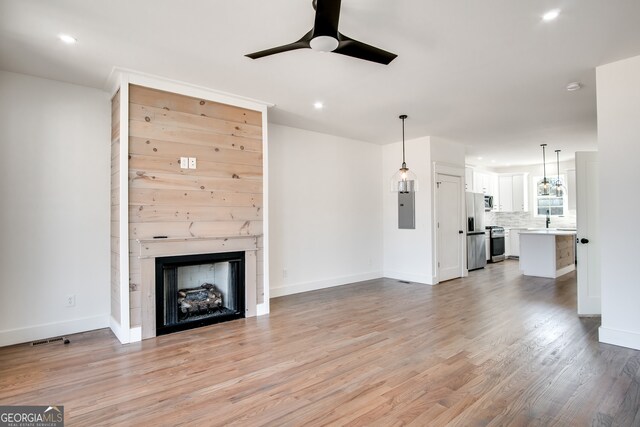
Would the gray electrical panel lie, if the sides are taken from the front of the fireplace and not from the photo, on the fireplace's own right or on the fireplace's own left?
on the fireplace's own left

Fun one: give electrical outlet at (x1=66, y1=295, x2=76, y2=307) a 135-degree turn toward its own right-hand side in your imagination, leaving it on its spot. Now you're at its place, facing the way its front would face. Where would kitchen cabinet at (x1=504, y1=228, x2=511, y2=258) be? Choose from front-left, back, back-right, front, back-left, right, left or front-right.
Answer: back-right

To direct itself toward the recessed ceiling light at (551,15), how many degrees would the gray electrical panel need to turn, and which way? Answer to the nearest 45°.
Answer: approximately 45° to its left

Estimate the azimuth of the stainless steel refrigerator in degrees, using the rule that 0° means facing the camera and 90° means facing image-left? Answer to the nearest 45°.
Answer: approximately 315°

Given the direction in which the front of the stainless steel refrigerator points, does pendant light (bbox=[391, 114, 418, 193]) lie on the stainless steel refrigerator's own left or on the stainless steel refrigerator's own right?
on the stainless steel refrigerator's own right

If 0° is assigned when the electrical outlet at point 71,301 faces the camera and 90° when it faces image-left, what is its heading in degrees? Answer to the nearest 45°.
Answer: approximately 0°

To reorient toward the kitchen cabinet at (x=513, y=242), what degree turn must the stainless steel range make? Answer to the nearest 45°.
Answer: approximately 90° to its left

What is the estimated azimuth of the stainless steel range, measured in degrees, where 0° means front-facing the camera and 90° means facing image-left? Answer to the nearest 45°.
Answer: approximately 315°

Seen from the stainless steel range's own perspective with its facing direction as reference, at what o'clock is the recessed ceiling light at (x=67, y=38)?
The recessed ceiling light is roughly at 2 o'clock from the stainless steel range.

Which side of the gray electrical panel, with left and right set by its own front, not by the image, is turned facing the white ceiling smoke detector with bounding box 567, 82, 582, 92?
left
